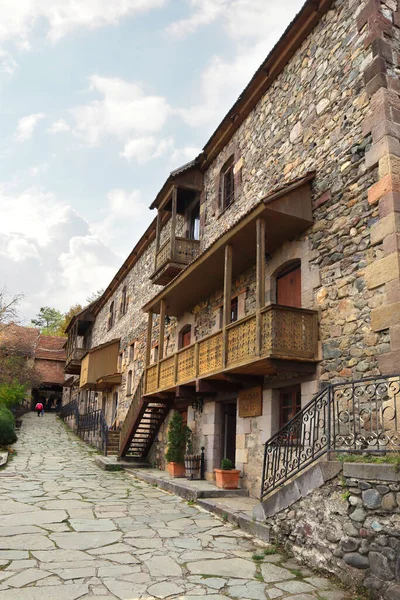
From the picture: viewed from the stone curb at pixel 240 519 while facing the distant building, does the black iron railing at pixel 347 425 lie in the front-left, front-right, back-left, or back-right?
back-right

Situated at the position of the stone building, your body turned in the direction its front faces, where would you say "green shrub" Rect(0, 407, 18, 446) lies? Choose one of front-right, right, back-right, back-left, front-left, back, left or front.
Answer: right

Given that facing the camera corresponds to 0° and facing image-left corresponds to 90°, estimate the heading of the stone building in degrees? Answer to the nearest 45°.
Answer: approximately 45°

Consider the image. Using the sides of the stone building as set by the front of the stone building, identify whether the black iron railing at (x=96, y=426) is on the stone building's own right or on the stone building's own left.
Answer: on the stone building's own right

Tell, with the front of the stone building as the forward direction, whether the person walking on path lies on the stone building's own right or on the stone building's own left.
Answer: on the stone building's own right
